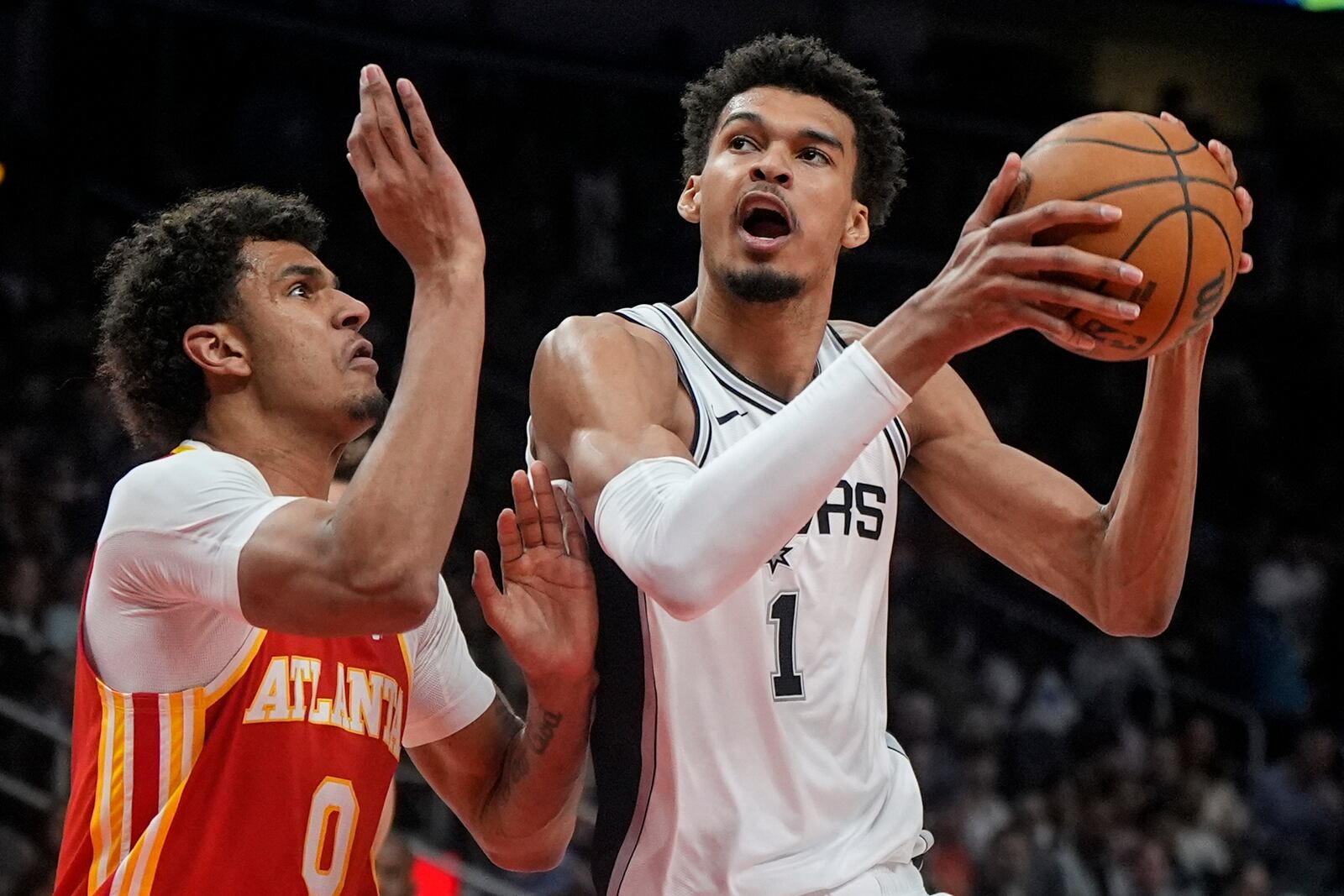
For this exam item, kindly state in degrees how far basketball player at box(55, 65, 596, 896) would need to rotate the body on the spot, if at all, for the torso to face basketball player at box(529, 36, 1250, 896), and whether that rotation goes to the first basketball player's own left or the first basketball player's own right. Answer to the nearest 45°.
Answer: approximately 45° to the first basketball player's own left

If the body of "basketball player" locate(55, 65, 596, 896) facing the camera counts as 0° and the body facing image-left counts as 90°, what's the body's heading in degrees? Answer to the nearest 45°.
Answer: approximately 315°

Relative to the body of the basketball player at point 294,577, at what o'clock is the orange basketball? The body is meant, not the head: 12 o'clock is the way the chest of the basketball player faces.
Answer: The orange basketball is roughly at 11 o'clock from the basketball player.

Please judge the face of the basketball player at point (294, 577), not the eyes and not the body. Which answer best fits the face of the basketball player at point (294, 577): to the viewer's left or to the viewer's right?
to the viewer's right
